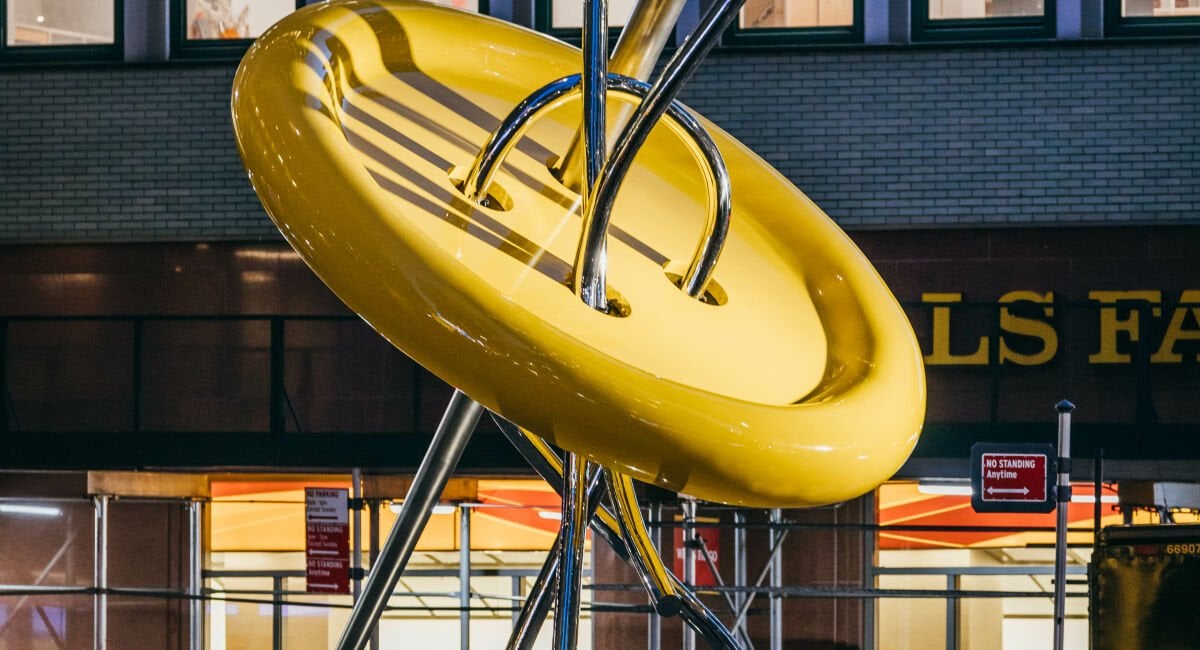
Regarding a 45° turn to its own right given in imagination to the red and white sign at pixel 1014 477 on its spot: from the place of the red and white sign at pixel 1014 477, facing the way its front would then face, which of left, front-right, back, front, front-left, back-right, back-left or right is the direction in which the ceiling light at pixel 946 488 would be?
back-right

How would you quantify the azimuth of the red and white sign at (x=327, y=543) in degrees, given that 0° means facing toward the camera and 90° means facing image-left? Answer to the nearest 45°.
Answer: approximately 0°

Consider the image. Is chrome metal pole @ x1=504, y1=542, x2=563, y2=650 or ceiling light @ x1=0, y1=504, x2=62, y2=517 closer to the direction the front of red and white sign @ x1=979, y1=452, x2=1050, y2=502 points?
the chrome metal pole

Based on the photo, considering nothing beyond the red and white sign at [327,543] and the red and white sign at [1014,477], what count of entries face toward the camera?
2

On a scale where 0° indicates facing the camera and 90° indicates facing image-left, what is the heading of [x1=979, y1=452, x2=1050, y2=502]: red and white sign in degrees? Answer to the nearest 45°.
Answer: approximately 0°

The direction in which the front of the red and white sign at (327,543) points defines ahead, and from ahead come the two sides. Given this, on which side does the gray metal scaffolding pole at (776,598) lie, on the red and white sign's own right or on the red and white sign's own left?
on the red and white sign's own left
